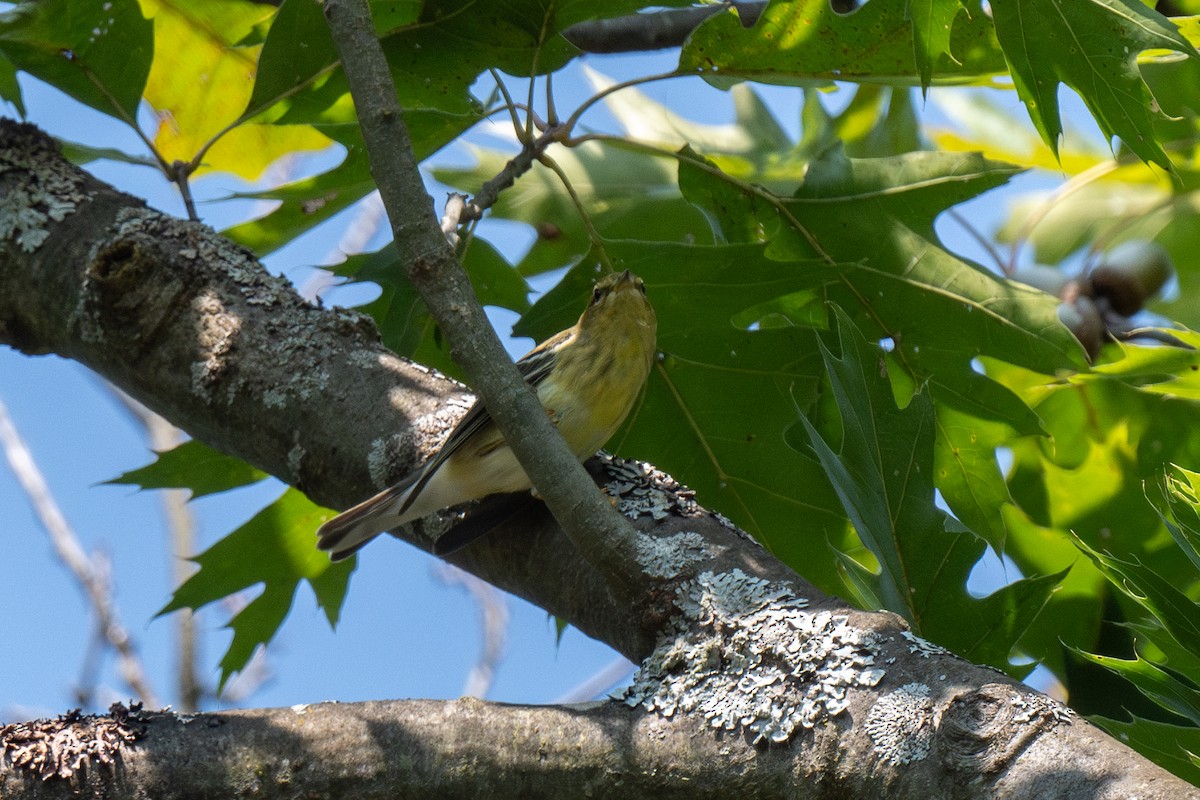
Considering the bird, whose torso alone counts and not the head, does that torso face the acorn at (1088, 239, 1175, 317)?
no

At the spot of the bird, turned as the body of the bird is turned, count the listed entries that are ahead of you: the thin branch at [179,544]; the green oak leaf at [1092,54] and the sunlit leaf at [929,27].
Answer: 2

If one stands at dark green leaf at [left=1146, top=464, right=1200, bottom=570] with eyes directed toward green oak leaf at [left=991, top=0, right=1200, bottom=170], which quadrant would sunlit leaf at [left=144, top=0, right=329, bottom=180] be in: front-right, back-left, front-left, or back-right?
front-left

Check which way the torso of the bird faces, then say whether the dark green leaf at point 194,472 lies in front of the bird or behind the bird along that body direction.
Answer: behind

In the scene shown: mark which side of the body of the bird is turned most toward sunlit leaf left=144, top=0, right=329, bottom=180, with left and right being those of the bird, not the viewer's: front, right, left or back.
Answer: back

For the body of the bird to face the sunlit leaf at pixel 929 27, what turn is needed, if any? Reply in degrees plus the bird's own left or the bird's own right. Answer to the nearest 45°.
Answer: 0° — it already faces it

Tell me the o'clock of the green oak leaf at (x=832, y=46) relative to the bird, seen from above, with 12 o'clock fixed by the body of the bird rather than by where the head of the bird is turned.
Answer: The green oak leaf is roughly at 11 o'clock from the bird.

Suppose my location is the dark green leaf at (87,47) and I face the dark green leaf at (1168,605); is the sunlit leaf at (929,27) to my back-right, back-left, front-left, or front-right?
front-left
